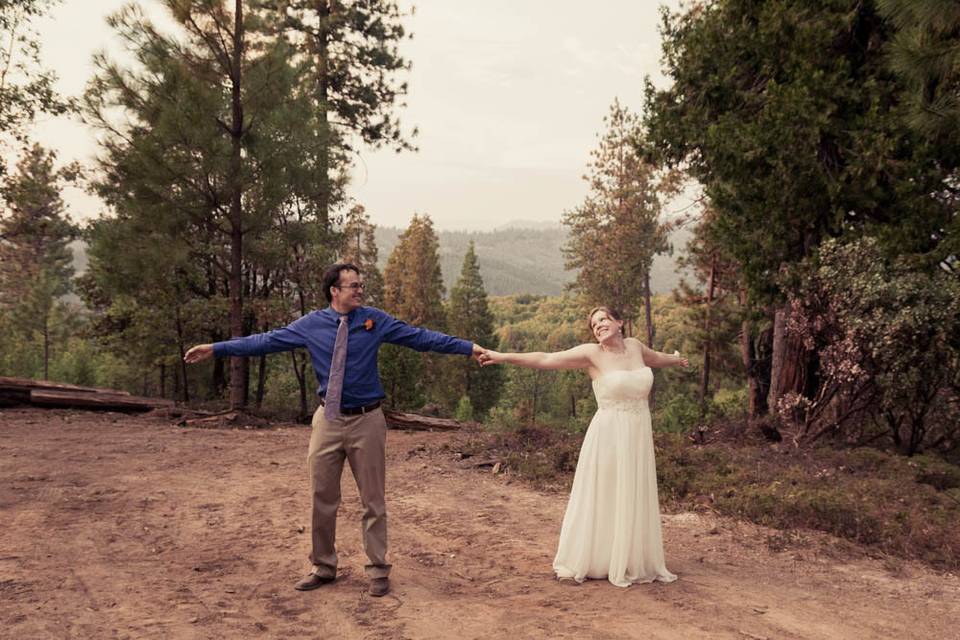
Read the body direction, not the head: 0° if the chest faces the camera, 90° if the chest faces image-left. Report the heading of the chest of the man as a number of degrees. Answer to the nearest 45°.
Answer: approximately 0°

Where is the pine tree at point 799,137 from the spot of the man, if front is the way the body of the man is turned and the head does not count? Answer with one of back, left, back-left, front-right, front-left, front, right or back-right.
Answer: back-left

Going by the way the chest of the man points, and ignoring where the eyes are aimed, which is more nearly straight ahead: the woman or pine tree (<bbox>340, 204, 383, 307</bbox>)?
the woman

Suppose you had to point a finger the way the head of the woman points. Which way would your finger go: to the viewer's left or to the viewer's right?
to the viewer's left

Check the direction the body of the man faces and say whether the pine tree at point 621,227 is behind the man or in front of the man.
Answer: behind

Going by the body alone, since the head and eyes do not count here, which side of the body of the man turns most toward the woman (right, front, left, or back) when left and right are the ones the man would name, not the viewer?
left

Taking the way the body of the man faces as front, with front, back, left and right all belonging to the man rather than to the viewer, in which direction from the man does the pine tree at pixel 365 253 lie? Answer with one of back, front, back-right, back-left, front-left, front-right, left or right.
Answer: back

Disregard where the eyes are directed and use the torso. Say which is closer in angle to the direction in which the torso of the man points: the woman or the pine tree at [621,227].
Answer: the woman

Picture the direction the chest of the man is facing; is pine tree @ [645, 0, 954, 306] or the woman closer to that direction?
the woman

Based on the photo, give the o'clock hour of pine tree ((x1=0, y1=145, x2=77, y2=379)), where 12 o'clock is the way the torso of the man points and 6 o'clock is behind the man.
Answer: The pine tree is roughly at 5 o'clock from the man.

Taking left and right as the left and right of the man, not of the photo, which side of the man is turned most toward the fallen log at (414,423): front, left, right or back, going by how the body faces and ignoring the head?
back

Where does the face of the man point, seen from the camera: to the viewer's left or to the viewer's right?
to the viewer's right
